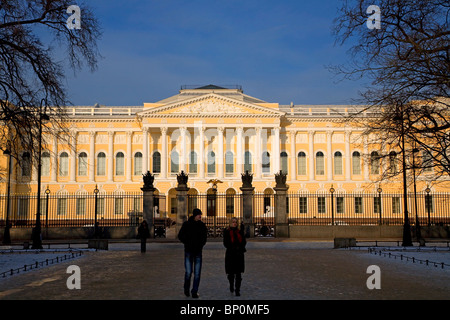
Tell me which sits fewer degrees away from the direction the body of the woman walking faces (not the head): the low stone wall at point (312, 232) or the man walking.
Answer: the man walking

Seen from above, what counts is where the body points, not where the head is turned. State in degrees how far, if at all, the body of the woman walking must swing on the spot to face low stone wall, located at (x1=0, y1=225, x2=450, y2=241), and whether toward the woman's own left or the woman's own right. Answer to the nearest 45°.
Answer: approximately 180°

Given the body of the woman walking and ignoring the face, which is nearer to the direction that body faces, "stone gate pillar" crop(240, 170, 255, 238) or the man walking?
the man walking

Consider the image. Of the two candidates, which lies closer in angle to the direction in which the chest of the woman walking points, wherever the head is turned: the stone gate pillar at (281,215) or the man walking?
the man walking

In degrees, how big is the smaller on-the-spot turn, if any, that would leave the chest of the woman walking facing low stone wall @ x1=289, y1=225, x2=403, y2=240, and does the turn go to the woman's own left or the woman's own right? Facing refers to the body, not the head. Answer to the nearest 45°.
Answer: approximately 180°

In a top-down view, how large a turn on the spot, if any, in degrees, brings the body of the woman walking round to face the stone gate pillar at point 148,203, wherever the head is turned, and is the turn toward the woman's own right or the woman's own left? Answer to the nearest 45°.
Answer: approximately 180°

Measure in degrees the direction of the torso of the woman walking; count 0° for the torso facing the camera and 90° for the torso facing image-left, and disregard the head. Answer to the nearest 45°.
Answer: approximately 0°

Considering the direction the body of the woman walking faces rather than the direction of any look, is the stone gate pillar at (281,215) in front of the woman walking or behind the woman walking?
behind

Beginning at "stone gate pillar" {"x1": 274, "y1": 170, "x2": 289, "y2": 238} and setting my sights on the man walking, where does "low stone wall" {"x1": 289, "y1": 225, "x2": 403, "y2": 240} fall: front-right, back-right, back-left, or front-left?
back-left

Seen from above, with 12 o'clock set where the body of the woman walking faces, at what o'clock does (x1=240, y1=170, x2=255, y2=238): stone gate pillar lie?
The stone gate pillar is roughly at 6 o'clock from the woman walking.

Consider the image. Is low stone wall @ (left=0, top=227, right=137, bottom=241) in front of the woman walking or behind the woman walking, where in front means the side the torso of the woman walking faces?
behind
